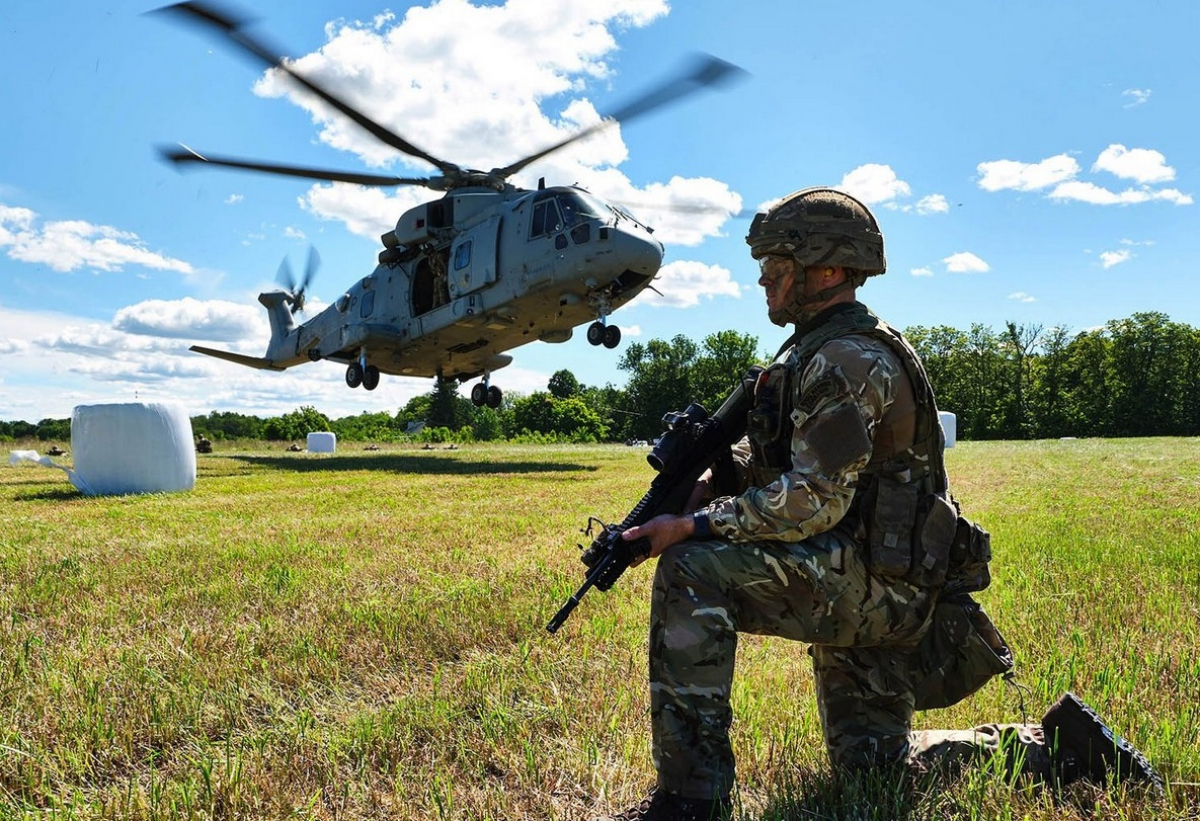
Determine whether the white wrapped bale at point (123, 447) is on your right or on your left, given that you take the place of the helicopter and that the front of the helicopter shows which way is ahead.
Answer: on your right

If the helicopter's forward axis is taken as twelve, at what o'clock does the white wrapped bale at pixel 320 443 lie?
The white wrapped bale is roughly at 7 o'clock from the helicopter.

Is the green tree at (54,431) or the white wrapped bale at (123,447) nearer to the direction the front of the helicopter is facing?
the white wrapped bale

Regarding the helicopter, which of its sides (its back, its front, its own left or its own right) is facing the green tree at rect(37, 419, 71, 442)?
back

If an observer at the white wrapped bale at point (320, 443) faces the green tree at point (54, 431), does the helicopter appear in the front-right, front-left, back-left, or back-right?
back-left

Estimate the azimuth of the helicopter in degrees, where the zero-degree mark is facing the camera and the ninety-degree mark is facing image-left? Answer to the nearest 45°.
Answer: approximately 315°
